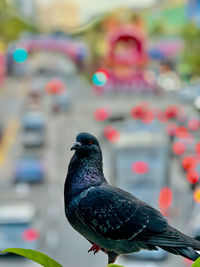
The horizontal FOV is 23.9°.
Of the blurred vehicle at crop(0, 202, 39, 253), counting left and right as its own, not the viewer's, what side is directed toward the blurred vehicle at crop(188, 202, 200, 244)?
right

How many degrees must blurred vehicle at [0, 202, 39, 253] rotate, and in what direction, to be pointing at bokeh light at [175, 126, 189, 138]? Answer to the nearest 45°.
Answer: approximately 45° to its right

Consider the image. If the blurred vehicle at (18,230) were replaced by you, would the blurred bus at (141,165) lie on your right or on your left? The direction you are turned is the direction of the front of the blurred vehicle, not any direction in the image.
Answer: on your right

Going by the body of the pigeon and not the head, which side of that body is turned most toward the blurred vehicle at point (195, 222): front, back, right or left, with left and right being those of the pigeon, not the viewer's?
right

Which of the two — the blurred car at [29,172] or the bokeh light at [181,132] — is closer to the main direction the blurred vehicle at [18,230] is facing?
the blurred car

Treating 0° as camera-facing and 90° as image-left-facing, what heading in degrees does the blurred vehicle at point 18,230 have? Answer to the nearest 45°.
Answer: approximately 180°

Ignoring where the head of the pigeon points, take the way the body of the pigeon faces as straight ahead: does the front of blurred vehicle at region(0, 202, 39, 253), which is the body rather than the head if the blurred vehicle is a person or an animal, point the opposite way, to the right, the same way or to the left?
to the right

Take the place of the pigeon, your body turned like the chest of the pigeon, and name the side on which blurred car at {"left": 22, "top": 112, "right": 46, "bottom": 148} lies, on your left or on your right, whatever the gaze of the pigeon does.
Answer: on your right

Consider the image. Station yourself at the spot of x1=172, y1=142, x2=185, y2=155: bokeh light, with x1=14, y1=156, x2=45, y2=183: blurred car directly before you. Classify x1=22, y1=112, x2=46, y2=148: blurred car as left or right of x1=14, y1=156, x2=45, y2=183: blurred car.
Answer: right

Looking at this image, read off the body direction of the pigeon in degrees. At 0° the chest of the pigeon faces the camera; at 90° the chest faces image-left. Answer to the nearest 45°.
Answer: approximately 90°

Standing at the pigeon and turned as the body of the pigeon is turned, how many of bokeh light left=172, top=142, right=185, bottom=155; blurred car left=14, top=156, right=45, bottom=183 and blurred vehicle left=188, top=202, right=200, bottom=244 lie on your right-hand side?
3
